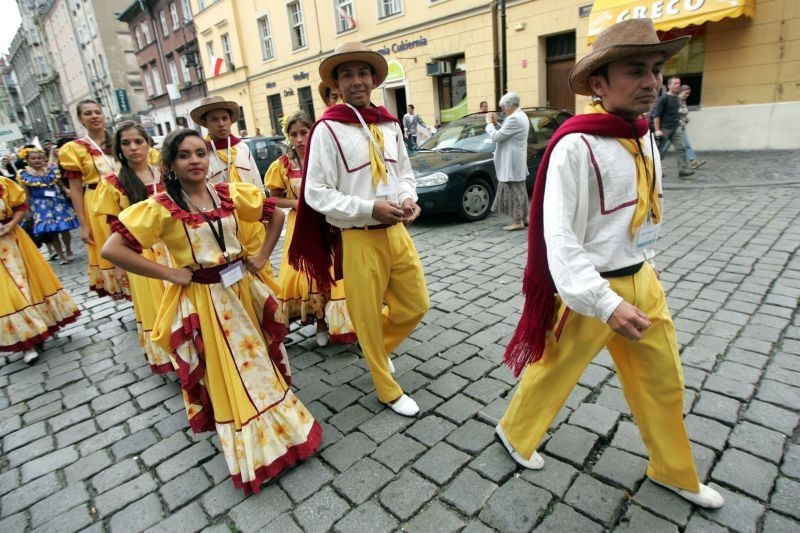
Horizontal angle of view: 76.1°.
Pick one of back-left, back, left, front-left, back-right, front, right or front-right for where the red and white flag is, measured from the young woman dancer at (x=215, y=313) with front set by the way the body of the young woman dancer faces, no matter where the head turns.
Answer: back-left

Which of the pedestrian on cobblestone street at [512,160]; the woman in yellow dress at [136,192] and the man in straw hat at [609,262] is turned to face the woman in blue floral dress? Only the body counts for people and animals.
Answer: the pedestrian on cobblestone street

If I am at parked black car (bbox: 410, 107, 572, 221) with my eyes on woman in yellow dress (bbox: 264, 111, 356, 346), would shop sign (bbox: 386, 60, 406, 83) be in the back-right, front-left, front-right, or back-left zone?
back-right

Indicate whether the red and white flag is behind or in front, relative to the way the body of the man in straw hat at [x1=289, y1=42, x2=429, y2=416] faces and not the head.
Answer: behind

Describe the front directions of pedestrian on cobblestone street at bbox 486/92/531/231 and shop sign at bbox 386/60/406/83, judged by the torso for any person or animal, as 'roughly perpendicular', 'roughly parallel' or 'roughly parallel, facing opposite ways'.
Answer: roughly perpendicular

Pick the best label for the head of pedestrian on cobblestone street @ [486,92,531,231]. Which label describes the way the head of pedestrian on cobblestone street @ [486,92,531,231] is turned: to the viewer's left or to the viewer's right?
to the viewer's left

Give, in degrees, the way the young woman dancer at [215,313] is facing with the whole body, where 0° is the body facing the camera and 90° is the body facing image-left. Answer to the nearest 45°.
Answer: approximately 315°

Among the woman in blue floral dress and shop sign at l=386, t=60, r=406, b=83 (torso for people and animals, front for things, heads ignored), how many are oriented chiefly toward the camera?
2

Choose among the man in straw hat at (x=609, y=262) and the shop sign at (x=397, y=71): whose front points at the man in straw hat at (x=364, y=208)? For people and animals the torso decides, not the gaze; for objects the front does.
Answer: the shop sign

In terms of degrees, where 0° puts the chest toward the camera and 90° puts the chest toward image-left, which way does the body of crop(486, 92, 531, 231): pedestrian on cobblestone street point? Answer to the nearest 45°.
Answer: approximately 90°

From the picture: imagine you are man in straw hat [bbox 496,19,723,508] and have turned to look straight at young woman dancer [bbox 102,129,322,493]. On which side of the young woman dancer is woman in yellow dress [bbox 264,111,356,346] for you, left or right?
right

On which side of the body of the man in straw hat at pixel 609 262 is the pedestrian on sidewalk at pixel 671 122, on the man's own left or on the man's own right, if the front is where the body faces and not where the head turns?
on the man's own left

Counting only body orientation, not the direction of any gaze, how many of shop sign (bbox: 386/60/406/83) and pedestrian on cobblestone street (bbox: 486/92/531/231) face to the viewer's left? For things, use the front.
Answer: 1
